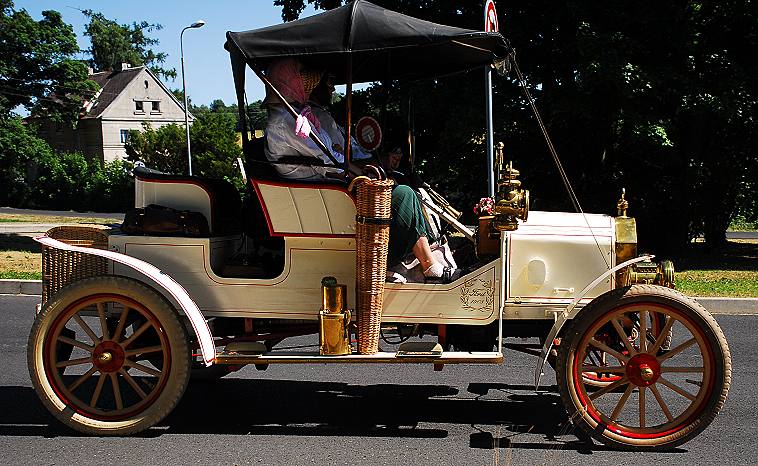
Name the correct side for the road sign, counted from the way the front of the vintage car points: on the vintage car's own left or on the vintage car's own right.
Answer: on the vintage car's own left

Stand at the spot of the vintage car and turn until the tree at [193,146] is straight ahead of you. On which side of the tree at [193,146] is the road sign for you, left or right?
right

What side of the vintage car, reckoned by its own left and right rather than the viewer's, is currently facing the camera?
right

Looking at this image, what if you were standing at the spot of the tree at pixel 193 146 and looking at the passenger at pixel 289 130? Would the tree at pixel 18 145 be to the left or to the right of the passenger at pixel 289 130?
right

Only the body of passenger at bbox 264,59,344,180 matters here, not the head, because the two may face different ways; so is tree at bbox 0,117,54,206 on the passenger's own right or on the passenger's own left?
on the passenger's own left

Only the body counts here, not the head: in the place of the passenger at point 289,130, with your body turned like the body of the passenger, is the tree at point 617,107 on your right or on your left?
on your left

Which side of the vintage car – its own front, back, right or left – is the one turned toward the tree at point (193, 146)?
left

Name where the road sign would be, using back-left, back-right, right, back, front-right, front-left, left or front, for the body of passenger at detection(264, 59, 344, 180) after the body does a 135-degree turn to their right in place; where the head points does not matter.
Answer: back

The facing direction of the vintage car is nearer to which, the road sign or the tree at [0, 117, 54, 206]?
the road sign

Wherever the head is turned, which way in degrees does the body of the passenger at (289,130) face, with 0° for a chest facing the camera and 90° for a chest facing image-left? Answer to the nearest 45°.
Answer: approximately 270°

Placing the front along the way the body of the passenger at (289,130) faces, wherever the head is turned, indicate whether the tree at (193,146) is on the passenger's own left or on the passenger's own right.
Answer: on the passenger's own left
